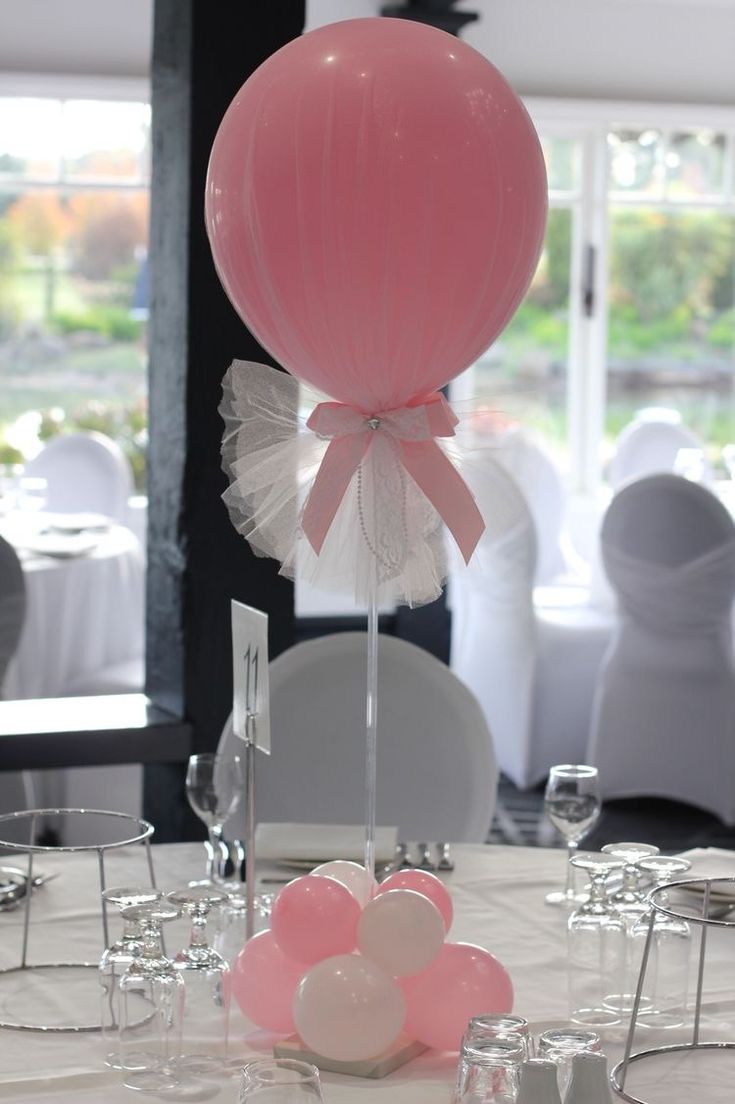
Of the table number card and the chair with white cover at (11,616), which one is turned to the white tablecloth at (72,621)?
the chair with white cover

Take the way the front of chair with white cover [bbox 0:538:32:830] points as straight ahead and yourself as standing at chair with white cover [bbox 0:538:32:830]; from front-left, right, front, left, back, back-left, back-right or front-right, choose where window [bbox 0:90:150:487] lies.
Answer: front

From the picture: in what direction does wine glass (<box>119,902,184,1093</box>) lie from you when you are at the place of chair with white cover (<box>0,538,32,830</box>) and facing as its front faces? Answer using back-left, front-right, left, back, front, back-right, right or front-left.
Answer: back

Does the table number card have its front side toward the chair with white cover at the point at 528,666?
no

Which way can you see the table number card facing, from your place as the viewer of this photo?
facing the viewer and to the left of the viewer

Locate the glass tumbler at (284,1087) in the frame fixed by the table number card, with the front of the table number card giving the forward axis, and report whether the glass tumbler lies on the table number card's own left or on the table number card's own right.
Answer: on the table number card's own left

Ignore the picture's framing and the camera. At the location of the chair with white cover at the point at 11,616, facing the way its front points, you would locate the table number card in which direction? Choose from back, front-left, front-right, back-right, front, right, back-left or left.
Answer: back

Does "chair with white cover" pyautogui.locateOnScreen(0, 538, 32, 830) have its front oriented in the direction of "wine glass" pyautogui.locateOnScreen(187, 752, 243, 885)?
no

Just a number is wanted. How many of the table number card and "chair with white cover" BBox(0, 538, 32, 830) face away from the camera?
1

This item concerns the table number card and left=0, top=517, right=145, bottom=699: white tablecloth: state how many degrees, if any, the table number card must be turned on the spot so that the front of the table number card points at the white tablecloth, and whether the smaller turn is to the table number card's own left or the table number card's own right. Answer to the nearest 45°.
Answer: approximately 135° to the table number card's own right

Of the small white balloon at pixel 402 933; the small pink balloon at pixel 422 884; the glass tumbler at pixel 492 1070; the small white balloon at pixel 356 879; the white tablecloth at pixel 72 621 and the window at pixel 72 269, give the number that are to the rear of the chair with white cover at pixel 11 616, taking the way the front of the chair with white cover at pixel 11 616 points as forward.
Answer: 4

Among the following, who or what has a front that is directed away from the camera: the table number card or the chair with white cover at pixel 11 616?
the chair with white cover

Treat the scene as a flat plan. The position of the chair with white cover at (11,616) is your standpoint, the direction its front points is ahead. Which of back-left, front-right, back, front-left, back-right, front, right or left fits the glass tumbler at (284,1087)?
back

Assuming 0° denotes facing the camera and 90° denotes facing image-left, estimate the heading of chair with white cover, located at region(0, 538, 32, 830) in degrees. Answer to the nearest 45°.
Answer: approximately 180°

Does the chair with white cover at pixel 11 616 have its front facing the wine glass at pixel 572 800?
no

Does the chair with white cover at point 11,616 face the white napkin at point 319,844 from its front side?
no

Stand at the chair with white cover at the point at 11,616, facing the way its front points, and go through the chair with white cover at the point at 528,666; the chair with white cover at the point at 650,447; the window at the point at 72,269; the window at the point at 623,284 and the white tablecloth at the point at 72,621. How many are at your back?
0
